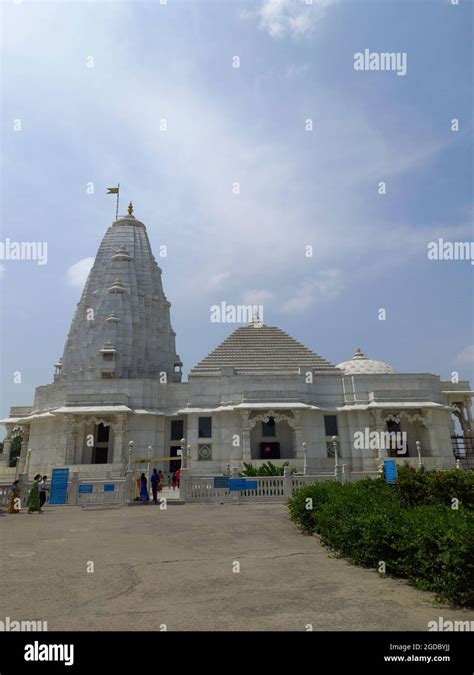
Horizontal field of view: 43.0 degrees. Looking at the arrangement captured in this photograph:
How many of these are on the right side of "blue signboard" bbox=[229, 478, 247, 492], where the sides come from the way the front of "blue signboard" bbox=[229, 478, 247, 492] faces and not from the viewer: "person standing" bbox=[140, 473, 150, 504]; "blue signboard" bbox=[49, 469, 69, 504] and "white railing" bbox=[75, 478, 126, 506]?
3

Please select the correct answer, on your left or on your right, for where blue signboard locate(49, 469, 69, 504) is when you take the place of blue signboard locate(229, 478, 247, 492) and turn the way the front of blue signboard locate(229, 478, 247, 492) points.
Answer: on your right

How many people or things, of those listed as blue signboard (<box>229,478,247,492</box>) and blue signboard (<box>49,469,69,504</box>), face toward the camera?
2

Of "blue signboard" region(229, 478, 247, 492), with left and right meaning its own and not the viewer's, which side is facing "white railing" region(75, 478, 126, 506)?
right

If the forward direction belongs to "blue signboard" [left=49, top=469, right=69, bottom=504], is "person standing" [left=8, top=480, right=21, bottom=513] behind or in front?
in front

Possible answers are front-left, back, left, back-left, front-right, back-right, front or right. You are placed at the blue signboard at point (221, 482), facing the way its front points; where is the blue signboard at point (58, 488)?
right

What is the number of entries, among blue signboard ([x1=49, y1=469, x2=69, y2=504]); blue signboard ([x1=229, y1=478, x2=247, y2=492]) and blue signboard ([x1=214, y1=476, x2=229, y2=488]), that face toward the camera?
3

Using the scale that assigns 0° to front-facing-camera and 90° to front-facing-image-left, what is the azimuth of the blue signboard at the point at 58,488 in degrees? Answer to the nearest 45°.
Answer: approximately 0°

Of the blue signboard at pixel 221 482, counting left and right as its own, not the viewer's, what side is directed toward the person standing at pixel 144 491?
right

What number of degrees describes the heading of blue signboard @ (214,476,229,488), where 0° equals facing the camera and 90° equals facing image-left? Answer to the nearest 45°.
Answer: approximately 0°
